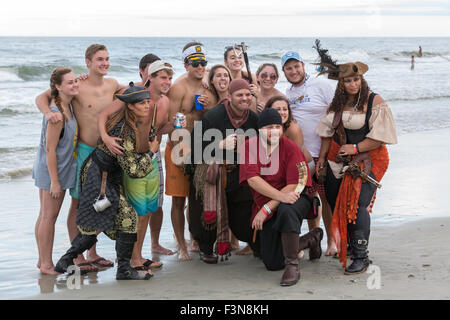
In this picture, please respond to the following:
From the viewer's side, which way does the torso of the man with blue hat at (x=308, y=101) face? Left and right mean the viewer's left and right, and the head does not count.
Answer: facing the viewer and to the left of the viewer

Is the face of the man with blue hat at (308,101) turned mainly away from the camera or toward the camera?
toward the camera

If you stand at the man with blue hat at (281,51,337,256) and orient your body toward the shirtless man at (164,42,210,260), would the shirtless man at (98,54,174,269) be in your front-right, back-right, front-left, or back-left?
front-left

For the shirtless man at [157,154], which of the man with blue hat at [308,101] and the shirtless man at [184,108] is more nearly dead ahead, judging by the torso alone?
the man with blue hat

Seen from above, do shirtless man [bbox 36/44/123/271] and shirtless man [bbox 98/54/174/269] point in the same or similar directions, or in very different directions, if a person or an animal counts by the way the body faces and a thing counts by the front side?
same or similar directions

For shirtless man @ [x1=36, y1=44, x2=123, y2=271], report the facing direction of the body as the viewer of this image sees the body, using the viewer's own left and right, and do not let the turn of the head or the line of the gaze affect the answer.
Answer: facing the viewer and to the right of the viewer

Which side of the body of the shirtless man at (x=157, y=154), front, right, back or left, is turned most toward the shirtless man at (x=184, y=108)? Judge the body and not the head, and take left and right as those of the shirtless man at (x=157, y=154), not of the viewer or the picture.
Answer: left

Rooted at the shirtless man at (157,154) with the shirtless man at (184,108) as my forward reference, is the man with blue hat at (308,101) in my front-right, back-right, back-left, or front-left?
front-right

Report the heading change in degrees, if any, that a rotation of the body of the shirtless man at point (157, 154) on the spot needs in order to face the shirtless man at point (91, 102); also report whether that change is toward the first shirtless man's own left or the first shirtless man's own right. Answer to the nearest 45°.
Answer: approximately 135° to the first shirtless man's own right

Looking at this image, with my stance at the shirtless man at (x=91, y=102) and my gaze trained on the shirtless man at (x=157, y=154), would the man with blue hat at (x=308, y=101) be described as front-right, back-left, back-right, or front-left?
front-left

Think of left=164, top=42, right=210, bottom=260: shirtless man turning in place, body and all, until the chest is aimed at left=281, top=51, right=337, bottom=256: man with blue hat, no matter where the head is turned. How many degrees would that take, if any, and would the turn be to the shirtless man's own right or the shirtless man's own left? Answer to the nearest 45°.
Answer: approximately 45° to the shirtless man's own left

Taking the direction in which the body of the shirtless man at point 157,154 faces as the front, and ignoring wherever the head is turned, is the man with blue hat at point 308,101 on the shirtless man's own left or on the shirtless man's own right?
on the shirtless man's own left

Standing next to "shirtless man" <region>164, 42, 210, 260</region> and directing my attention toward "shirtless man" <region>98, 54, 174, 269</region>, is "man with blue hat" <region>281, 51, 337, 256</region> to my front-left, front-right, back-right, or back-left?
back-left

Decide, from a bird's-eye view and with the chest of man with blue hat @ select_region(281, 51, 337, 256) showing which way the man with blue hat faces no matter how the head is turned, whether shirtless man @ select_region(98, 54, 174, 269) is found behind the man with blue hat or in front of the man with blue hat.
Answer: in front

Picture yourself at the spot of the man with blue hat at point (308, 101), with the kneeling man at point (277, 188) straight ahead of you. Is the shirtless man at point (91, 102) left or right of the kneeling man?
right

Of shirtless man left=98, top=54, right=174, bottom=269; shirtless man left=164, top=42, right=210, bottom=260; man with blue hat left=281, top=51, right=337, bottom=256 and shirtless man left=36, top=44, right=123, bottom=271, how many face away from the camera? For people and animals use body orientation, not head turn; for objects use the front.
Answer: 0

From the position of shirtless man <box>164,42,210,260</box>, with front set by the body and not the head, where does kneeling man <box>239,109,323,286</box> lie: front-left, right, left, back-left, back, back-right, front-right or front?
front
